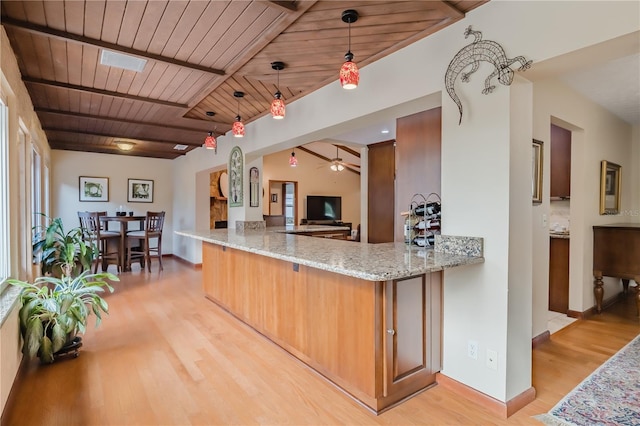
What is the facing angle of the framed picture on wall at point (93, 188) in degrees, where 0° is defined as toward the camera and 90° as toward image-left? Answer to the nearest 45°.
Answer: approximately 0°

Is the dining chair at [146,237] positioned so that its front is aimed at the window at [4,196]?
no

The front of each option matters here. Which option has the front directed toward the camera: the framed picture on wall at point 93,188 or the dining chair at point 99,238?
the framed picture on wall

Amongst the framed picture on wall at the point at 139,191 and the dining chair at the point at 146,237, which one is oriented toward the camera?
the framed picture on wall

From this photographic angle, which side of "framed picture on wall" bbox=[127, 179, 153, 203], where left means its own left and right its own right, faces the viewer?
front

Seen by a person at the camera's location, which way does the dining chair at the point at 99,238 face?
facing away from the viewer and to the right of the viewer

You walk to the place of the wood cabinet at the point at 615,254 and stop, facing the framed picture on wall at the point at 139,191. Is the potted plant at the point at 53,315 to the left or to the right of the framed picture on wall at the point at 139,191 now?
left

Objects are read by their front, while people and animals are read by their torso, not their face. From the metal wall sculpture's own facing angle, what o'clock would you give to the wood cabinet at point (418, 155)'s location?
The wood cabinet is roughly at 5 o'clock from the metal wall sculpture.

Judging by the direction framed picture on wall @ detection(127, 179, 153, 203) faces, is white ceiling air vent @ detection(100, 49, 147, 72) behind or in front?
in front

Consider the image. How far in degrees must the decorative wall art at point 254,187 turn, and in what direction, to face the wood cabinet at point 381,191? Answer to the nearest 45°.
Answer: approximately 90° to its left

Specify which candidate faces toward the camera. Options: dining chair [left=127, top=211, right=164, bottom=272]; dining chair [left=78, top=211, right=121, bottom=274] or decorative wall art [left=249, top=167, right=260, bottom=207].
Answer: the decorative wall art

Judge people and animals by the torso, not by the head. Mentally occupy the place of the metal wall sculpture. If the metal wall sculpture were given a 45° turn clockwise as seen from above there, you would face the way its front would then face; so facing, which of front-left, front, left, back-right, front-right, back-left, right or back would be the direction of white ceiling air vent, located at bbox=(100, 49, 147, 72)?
front-right
